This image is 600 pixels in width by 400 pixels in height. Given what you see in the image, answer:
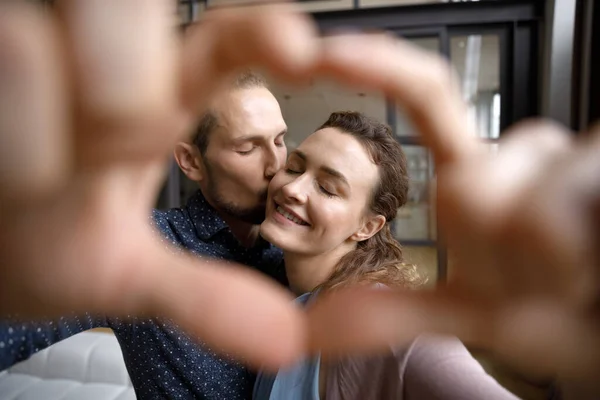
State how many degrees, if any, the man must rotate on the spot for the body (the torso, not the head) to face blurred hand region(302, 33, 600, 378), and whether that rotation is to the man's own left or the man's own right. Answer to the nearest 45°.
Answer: approximately 45° to the man's own right

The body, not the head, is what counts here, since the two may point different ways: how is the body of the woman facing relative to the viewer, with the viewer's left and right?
facing the viewer and to the left of the viewer

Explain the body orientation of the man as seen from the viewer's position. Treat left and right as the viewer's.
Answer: facing the viewer and to the right of the viewer
